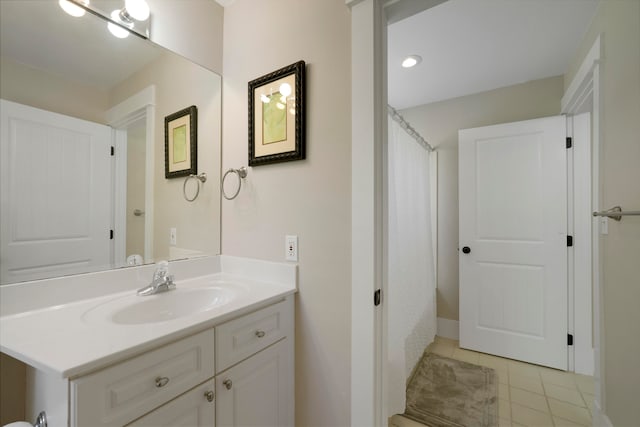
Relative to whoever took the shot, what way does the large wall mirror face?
facing the viewer and to the right of the viewer

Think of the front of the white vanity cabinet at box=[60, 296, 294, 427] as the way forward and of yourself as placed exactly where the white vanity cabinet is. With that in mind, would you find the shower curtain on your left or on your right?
on your left

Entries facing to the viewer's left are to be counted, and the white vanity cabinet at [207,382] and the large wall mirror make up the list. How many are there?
0

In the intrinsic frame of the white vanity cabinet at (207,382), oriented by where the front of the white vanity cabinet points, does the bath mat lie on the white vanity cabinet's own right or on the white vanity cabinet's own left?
on the white vanity cabinet's own left

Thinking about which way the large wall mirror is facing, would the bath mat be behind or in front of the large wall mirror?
in front

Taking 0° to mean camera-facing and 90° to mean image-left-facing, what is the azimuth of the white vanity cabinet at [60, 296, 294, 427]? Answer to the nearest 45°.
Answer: approximately 315°

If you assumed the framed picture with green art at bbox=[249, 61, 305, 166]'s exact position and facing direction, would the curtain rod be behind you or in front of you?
behind

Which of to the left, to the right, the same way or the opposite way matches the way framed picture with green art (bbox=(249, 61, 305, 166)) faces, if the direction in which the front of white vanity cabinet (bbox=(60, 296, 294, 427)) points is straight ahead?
to the right
